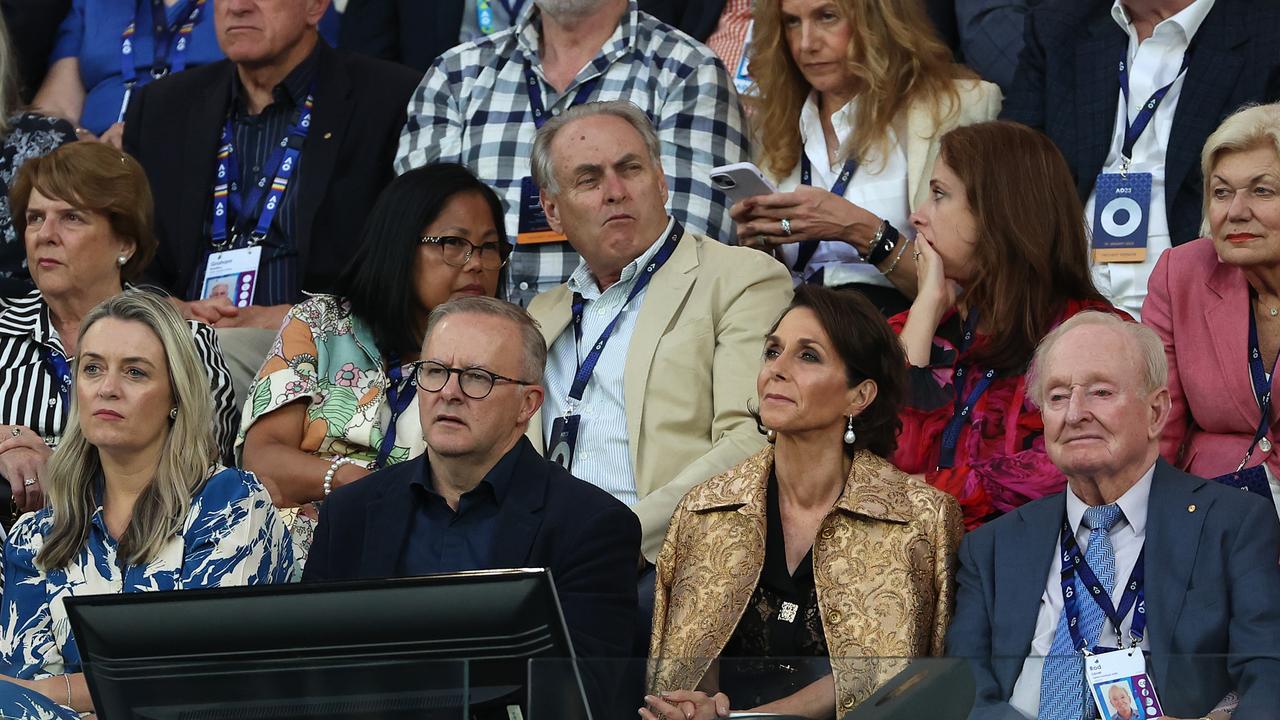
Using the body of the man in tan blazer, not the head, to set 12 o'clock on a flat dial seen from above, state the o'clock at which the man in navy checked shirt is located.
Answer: The man in navy checked shirt is roughly at 4 o'clock from the man in tan blazer.

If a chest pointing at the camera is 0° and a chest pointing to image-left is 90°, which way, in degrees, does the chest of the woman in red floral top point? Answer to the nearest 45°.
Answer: approximately 45°

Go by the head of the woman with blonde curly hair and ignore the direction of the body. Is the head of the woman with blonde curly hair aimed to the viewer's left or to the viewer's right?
to the viewer's left

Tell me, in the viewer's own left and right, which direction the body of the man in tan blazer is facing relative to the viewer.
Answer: facing the viewer and to the left of the viewer

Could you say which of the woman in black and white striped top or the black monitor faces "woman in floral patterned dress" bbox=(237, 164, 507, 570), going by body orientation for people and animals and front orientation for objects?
the black monitor

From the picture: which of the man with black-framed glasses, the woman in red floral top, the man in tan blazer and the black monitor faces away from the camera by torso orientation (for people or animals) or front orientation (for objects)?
the black monitor

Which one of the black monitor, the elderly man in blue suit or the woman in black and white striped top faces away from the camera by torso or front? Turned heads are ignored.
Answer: the black monitor

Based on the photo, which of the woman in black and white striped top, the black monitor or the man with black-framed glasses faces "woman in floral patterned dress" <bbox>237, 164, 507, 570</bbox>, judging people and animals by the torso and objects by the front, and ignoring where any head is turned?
the black monitor

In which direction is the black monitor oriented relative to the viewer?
away from the camera

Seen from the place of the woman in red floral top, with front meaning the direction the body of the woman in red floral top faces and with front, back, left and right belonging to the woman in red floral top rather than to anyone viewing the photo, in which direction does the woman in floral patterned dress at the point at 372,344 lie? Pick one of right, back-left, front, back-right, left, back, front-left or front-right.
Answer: front-right

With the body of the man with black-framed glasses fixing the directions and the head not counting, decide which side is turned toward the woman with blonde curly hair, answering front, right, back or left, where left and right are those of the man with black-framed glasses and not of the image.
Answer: back

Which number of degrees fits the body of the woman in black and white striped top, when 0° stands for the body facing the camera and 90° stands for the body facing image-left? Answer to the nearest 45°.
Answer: approximately 45°

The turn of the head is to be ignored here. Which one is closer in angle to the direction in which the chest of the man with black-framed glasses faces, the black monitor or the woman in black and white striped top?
the black monitor
